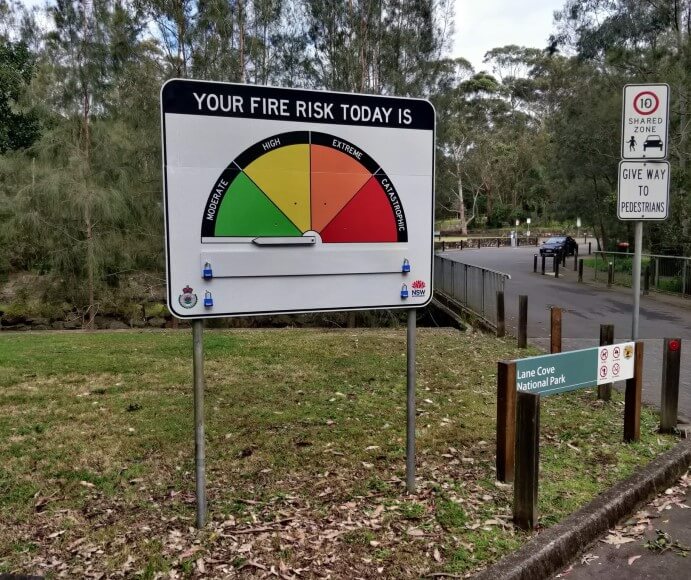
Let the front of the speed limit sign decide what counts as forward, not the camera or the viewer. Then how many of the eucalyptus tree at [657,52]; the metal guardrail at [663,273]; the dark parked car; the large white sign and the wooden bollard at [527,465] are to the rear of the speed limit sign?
3

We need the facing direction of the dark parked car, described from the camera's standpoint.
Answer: facing the viewer and to the left of the viewer

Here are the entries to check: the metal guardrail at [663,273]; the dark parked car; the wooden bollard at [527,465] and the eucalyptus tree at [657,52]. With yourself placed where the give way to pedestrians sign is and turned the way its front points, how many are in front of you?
1

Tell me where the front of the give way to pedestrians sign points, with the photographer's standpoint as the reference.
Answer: facing the viewer

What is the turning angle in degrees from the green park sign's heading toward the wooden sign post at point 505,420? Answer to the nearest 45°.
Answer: approximately 90° to its right

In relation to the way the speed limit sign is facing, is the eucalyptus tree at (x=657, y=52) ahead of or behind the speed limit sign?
behind

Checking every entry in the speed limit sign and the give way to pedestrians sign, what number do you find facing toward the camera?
2

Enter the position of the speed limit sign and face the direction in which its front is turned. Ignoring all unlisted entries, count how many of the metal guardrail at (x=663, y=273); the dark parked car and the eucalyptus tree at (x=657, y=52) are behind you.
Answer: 3

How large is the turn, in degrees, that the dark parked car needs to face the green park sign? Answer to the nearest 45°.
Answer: approximately 45° to its left

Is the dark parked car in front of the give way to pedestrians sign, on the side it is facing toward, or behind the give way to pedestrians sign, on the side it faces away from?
behind
